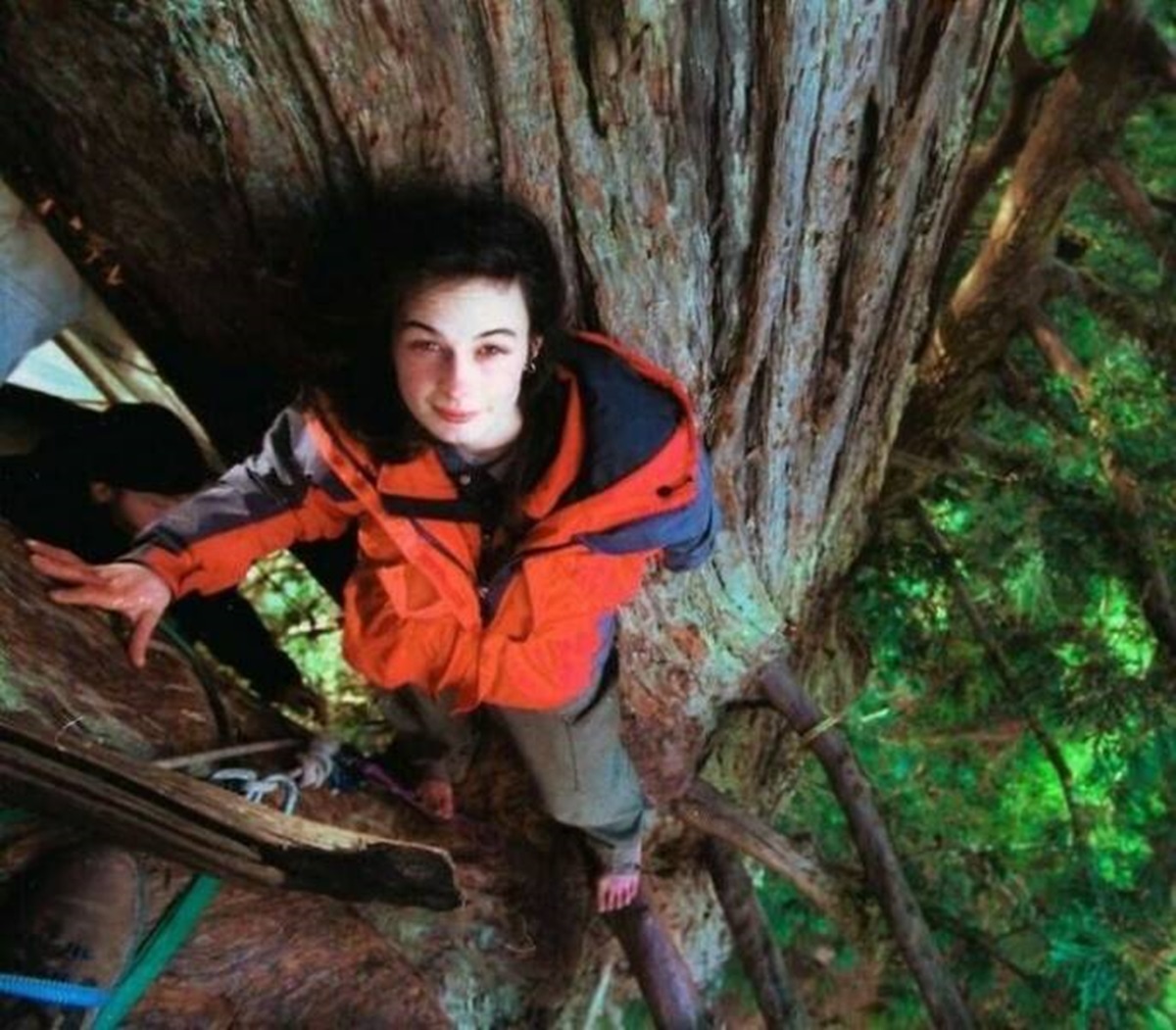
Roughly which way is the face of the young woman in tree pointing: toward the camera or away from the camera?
toward the camera

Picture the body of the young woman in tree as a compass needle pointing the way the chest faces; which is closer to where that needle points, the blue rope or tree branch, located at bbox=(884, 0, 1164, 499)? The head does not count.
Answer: the blue rope

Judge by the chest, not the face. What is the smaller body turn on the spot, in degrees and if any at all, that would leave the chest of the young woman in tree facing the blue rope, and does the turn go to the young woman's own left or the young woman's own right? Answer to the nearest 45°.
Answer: approximately 45° to the young woman's own right

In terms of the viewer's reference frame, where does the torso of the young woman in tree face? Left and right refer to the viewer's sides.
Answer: facing the viewer

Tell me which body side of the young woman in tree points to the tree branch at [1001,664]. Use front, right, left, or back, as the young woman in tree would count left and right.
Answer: left

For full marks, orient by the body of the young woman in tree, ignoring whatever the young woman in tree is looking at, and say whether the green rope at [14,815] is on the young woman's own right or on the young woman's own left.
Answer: on the young woman's own right

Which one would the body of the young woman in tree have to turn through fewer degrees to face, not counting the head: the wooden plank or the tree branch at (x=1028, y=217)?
the wooden plank
